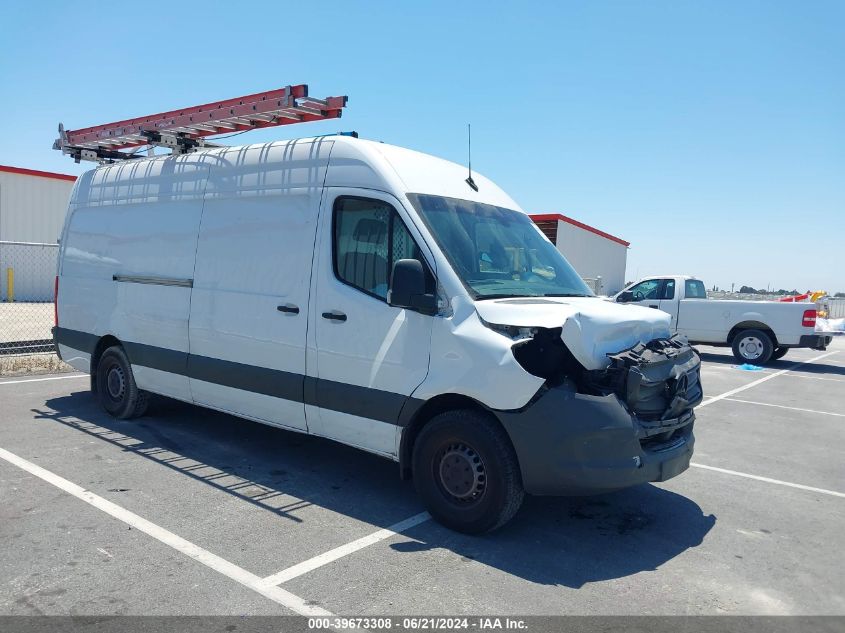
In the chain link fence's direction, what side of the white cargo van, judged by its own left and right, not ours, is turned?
back

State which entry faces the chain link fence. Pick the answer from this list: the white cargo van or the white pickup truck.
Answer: the white pickup truck

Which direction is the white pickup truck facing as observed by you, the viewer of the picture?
facing to the left of the viewer

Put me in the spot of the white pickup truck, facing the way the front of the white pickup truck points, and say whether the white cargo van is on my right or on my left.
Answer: on my left

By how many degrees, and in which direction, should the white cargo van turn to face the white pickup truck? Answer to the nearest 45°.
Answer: approximately 90° to its left

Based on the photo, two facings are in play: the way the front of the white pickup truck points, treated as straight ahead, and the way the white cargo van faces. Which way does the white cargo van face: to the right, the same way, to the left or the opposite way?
the opposite way

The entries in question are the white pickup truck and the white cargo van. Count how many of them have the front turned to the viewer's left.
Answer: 1
